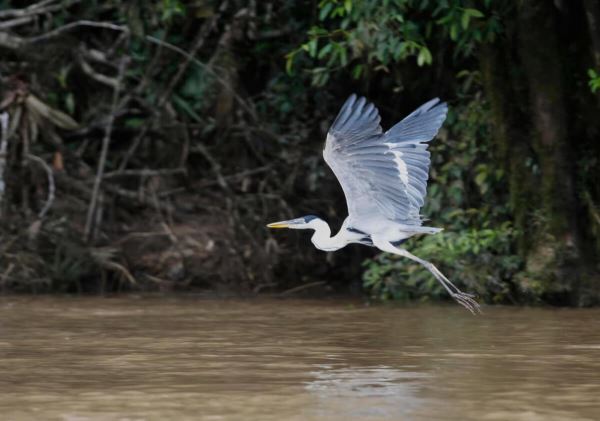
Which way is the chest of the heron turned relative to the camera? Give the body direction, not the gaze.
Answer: to the viewer's left
